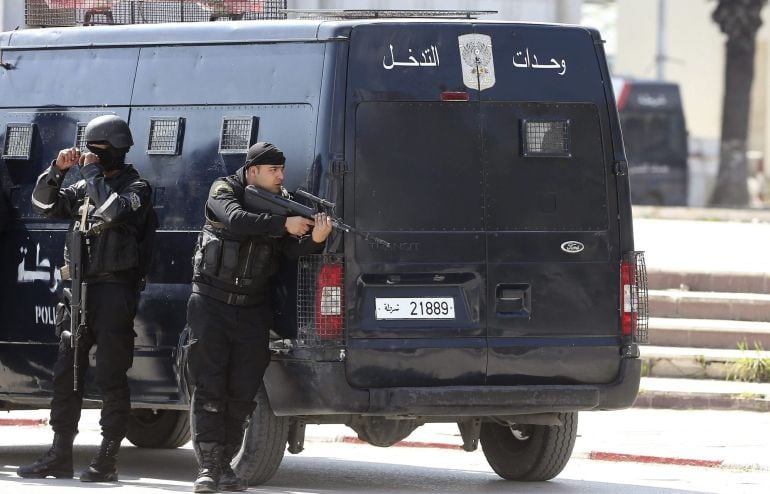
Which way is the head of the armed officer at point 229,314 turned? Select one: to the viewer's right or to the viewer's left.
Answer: to the viewer's right

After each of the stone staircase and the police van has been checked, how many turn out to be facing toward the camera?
1

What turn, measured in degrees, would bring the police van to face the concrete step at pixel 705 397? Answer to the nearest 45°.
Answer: approximately 90° to its right

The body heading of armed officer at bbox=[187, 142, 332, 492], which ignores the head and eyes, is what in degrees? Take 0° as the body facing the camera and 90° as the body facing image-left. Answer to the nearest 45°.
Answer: approximately 315°

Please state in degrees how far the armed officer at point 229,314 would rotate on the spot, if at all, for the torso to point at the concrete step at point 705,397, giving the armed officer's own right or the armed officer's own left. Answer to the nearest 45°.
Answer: approximately 90° to the armed officer's own left

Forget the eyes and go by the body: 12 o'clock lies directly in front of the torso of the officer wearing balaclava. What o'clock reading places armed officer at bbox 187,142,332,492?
The armed officer is roughly at 9 o'clock from the officer wearing balaclava.

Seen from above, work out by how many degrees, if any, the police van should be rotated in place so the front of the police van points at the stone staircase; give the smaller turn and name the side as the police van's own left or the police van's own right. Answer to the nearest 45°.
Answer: approximately 90° to the police van's own right

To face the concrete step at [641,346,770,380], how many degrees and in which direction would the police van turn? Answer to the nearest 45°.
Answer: approximately 90° to its right

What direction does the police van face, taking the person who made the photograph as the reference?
facing away from the viewer and to the left of the viewer
